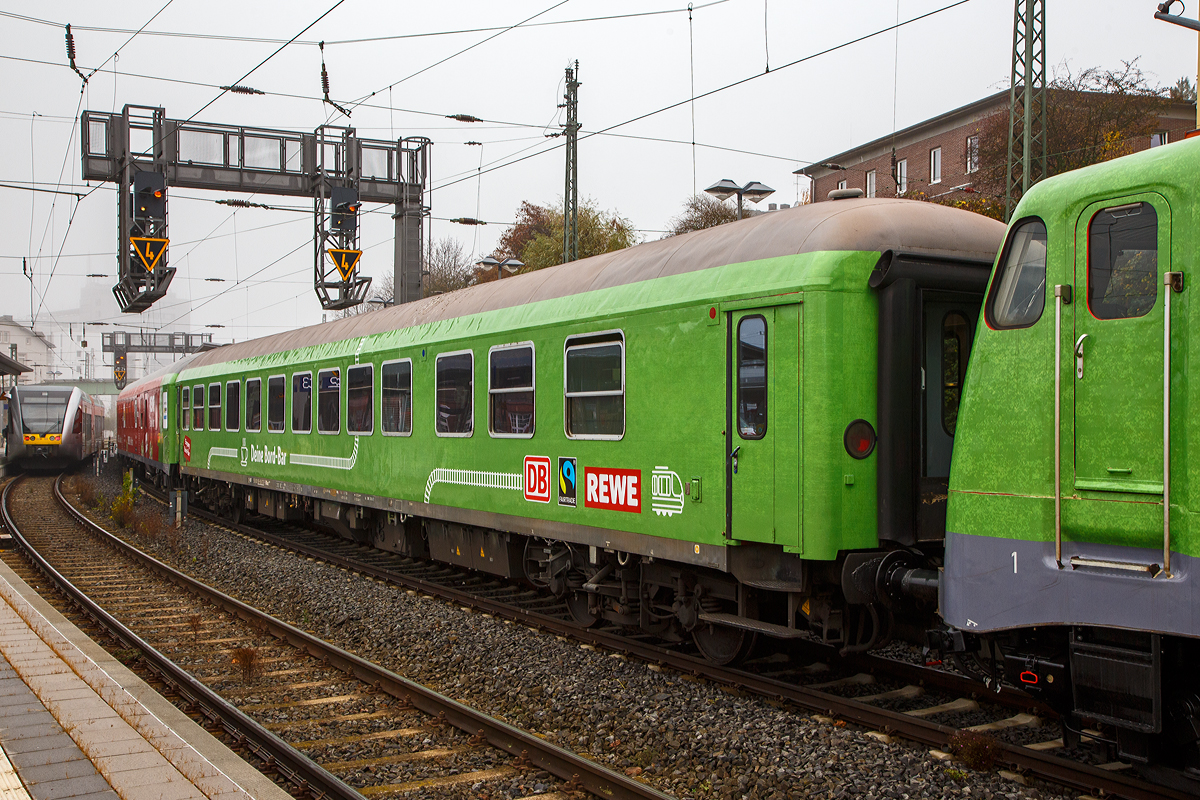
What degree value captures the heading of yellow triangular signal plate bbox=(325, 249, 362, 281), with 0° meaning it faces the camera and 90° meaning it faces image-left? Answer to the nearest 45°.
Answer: approximately 0°

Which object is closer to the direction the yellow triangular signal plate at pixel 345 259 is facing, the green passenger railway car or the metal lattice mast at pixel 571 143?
the green passenger railway car

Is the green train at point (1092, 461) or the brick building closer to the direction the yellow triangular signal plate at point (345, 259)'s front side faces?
the green train

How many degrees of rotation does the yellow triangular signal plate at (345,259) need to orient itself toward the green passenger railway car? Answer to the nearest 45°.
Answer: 0° — it already faces it

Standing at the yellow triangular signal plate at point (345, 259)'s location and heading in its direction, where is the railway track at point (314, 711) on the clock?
The railway track is roughly at 12 o'clock from the yellow triangular signal plate.

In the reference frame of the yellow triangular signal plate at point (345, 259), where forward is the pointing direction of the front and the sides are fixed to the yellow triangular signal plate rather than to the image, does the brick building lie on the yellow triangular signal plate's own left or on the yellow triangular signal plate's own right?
on the yellow triangular signal plate's own left

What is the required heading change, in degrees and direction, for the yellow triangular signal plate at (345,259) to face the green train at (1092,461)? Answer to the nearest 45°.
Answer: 0° — it already faces it

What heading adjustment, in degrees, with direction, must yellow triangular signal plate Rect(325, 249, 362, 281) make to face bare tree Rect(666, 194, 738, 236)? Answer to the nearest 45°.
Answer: approximately 135° to its left
